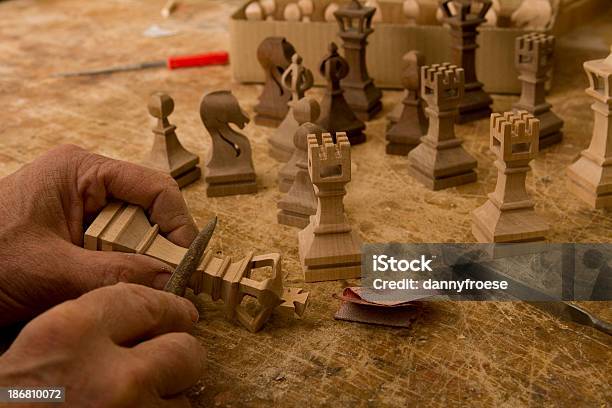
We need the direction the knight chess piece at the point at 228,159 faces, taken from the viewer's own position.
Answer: facing to the right of the viewer

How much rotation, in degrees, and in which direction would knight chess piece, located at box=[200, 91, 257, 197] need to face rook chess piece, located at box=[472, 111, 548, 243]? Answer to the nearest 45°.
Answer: approximately 45° to its right

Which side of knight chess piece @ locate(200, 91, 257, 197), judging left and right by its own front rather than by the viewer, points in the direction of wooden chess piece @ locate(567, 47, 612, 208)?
front

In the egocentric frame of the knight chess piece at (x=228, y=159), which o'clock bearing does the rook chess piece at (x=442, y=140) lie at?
The rook chess piece is roughly at 12 o'clock from the knight chess piece.

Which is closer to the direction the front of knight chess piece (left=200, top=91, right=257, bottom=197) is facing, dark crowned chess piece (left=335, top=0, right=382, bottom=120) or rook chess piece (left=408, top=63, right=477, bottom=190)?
the rook chess piece

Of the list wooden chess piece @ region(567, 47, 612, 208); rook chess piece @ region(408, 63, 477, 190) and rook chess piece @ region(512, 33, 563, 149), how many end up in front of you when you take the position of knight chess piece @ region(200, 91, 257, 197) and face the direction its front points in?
3
